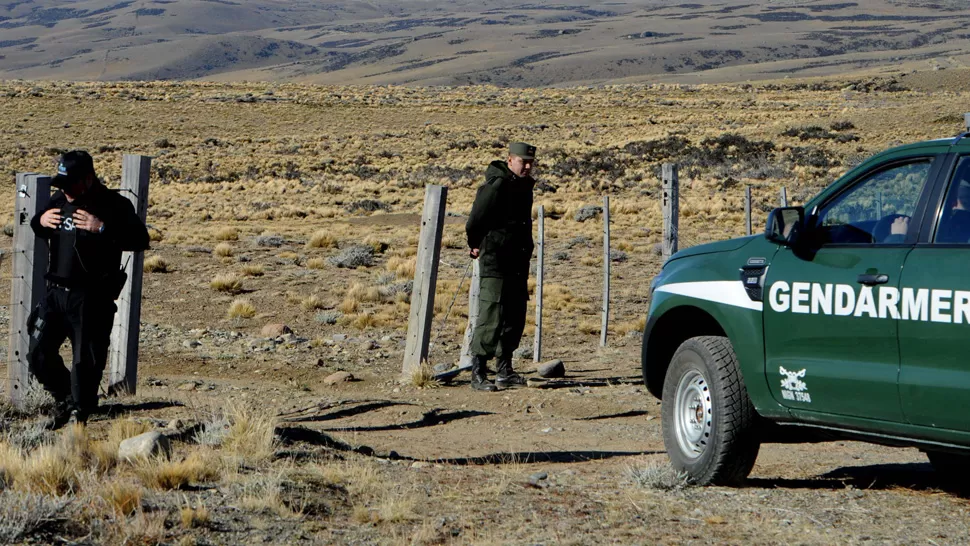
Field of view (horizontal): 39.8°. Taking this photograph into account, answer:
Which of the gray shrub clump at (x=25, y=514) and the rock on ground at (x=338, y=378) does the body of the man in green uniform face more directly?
the gray shrub clump

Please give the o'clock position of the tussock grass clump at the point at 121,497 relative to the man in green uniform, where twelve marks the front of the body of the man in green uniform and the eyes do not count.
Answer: The tussock grass clump is roughly at 2 o'clock from the man in green uniform.

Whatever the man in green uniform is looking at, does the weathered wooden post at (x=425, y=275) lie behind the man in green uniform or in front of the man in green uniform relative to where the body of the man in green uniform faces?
behind

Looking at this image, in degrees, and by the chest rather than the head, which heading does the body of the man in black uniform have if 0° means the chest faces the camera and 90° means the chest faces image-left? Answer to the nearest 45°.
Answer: approximately 45°

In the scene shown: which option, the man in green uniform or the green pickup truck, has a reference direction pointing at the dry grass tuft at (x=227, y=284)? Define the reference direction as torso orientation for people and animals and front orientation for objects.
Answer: the green pickup truck

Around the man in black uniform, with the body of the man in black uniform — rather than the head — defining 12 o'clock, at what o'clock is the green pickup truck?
The green pickup truck is roughly at 9 o'clock from the man in black uniform.

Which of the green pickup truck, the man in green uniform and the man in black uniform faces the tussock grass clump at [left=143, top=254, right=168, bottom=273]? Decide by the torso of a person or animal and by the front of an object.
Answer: the green pickup truck
